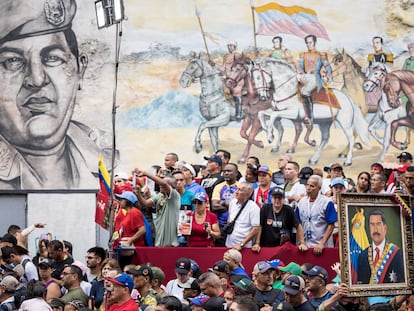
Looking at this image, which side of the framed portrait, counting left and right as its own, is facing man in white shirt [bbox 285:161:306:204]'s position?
back

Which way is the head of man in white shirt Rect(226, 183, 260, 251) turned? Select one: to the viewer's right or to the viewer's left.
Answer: to the viewer's left

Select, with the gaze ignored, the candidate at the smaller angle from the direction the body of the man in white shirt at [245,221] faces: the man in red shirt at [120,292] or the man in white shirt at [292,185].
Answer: the man in red shirt

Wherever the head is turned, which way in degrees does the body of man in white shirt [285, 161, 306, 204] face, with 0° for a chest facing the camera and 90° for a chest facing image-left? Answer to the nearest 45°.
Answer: approximately 45°
